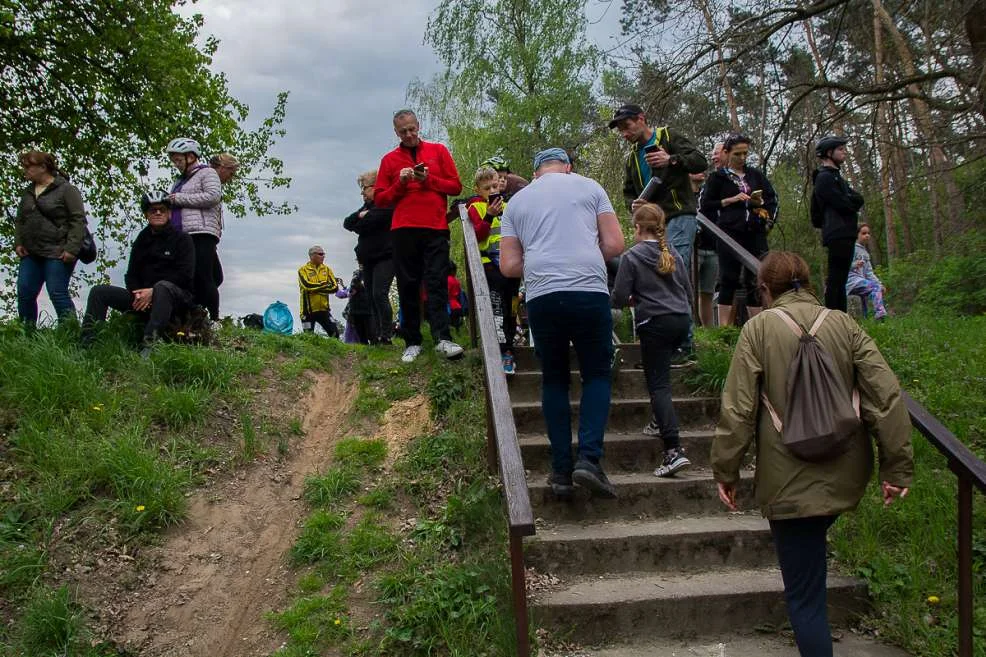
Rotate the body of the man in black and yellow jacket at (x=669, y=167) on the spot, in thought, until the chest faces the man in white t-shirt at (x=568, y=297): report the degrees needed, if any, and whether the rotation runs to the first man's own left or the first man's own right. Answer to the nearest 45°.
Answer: approximately 45° to the first man's own left

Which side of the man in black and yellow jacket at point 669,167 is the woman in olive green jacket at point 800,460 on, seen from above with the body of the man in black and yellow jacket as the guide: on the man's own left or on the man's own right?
on the man's own left

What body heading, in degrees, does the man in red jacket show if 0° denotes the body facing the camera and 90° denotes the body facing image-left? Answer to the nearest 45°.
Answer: approximately 0°

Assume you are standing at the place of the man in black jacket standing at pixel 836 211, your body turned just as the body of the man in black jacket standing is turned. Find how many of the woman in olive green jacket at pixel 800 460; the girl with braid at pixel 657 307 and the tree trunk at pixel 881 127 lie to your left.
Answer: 1

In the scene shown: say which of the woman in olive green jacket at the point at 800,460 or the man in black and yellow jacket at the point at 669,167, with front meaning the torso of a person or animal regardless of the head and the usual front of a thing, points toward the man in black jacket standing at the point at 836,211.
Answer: the woman in olive green jacket

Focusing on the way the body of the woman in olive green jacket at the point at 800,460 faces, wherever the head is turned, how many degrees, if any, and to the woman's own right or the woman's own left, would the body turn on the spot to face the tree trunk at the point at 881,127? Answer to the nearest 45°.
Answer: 0° — they already face it

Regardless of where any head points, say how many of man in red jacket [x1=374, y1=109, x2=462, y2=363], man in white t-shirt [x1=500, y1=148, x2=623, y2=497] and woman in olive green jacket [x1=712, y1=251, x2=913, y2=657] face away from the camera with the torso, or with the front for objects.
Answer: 2

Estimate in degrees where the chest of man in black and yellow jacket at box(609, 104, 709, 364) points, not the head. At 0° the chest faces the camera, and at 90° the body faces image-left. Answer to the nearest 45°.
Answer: approximately 45°

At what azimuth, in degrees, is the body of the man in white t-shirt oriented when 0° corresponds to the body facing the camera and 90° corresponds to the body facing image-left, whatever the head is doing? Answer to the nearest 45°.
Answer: approximately 180°

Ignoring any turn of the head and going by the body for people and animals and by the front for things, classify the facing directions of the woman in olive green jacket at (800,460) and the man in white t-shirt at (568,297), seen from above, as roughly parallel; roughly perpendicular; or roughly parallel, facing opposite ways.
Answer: roughly parallel

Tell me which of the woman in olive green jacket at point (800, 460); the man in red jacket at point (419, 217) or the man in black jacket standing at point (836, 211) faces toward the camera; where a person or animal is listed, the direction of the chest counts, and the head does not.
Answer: the man in red jacket

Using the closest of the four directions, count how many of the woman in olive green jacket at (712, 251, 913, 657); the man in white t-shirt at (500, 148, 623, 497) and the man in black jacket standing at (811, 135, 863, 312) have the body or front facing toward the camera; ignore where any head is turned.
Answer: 0

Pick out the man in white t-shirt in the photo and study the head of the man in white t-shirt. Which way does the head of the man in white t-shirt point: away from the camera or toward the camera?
away from the camera

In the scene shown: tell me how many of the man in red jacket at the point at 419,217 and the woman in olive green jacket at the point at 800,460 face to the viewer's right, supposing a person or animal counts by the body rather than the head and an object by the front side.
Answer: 0

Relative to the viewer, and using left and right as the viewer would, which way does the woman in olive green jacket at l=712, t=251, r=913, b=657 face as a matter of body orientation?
facing away from the viewer
